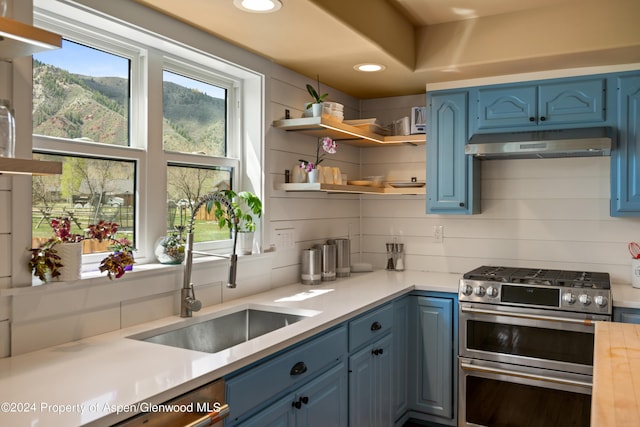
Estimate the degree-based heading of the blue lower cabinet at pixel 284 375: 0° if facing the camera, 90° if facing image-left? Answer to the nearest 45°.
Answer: approximately 315°

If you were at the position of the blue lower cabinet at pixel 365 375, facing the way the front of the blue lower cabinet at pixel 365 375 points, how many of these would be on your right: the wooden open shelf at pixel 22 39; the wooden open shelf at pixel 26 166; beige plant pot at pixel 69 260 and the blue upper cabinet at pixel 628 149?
3

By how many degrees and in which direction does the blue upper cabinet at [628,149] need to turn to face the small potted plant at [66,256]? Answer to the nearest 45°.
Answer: approximately 45° to its right

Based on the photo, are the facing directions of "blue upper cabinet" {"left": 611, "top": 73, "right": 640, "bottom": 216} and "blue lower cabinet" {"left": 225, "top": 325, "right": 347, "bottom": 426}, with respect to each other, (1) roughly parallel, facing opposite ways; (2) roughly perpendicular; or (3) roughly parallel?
roughly perpendicular

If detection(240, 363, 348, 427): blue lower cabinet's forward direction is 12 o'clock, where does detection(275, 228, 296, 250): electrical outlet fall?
The electrical outlet is roughly at 7 o'clock from the blue lower cabinet.

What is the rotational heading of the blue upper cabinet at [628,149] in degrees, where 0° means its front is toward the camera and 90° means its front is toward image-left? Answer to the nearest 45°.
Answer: approximately 0°

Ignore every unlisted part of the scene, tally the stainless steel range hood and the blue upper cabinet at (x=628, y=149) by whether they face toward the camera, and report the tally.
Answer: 2

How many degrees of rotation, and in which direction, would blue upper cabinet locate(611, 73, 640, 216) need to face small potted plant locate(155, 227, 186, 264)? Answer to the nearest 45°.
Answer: approximately 45° to its right

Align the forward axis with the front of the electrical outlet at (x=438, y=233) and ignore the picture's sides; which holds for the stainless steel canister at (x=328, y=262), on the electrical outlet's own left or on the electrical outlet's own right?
on the electrical outlet's own right
